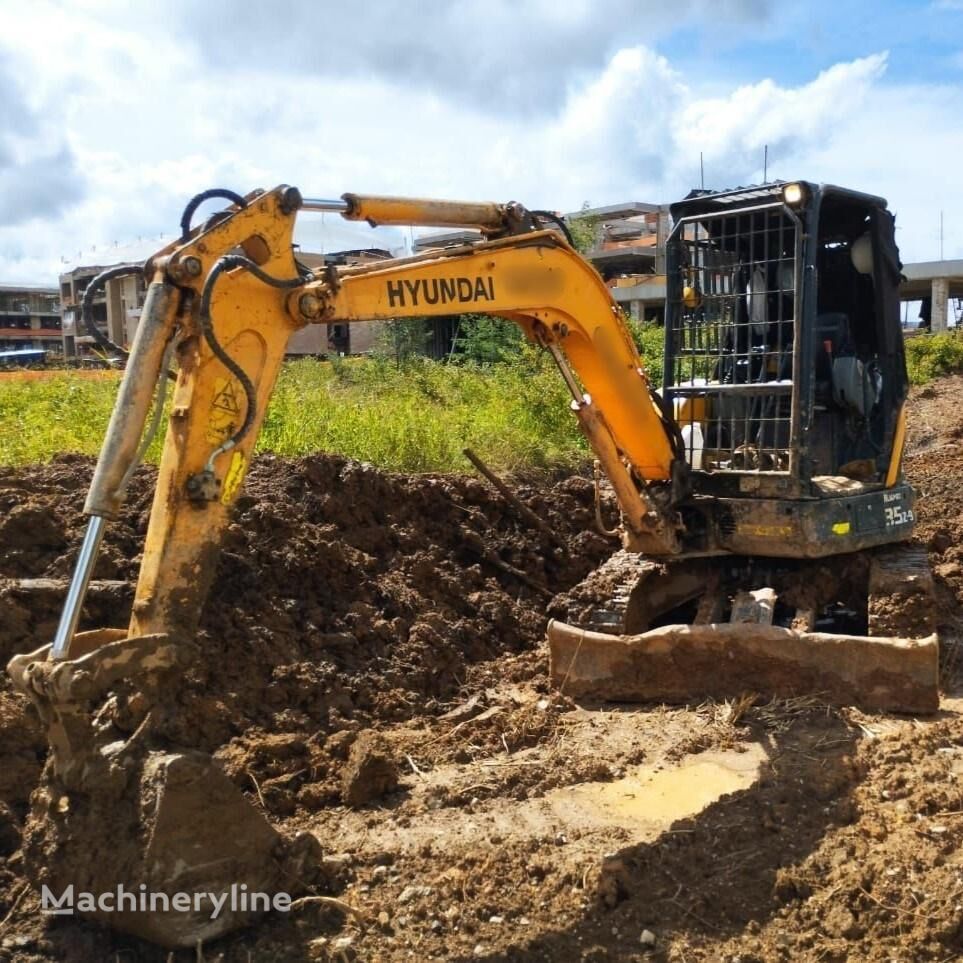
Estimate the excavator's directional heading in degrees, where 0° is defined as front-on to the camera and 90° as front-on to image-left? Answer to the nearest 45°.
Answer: approximately 45°

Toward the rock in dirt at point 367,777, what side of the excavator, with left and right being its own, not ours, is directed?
front

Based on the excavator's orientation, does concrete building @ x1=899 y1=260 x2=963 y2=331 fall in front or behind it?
behind

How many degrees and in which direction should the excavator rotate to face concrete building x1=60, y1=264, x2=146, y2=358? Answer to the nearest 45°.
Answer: approximately 90° to its right

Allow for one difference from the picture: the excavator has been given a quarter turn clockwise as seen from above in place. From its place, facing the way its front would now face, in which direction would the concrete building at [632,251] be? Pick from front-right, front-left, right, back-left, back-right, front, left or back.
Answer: front-right
